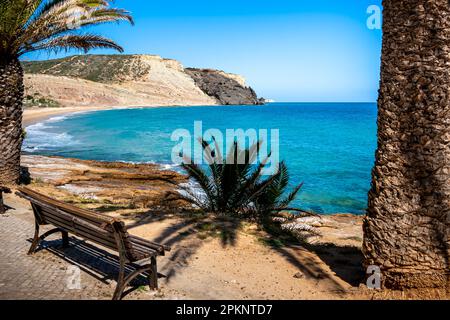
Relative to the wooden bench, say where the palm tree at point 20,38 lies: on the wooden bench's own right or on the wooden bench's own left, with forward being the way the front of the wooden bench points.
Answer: on the wooden bench's own left

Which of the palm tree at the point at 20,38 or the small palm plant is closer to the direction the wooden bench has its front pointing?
the small palm plant

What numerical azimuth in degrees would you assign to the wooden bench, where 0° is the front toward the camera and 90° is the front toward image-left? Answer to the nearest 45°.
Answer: approximately 225°

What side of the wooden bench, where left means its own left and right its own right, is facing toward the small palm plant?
front
